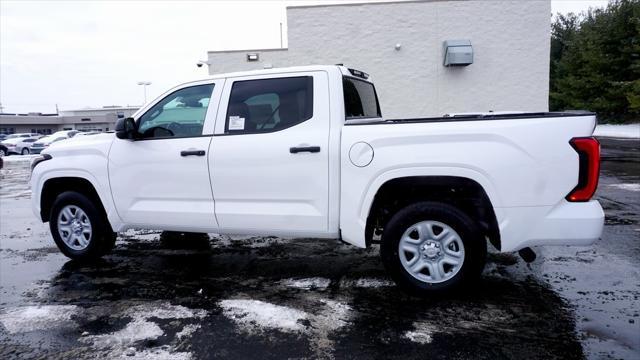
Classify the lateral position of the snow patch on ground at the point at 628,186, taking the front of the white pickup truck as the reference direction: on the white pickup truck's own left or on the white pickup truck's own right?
on the white pickup truck's own right

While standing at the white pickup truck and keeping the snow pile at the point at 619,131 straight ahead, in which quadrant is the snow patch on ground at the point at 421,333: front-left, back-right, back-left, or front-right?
back-right

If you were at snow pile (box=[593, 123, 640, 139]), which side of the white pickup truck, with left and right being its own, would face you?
right

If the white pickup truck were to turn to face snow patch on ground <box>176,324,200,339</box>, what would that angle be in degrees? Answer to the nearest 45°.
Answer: approximately 90° to its left

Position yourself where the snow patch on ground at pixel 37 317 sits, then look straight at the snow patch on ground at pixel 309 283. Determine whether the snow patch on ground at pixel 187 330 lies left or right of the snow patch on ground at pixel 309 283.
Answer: right

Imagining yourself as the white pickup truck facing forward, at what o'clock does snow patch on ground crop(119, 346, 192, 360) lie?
The snow patch on ground is roughly at 9 o'clock from the white pickup truck.

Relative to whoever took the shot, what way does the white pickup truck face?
facing away from the viewer and to the left of the viewer
